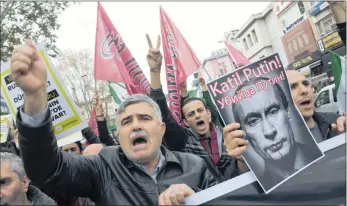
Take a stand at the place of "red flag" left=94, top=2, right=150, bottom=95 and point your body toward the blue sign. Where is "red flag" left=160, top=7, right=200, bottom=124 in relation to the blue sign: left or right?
right

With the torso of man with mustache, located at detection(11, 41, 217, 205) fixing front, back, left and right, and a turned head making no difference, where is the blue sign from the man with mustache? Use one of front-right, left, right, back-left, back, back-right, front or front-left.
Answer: back-left

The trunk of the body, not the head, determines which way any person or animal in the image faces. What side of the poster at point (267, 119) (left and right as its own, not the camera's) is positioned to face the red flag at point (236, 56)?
back

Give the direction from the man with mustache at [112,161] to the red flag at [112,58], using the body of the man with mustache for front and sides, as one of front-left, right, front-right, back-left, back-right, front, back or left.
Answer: back

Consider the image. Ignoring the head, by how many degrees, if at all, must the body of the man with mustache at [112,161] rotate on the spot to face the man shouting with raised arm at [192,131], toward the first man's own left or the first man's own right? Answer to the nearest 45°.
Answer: approximately 135° to the first man's own left

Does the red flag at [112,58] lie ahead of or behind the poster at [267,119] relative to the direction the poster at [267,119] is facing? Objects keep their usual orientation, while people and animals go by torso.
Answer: behind

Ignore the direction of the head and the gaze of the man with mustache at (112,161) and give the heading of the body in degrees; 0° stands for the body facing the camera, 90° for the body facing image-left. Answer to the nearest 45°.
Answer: approximately 0°

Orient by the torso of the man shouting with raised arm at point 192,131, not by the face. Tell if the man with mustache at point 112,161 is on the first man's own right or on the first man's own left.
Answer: on the first man's own right

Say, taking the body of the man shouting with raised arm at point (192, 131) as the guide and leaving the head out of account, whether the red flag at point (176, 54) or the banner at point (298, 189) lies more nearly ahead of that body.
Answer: the banner

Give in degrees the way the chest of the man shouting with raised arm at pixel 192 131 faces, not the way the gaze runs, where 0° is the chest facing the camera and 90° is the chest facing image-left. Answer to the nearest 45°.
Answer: approximately 315°

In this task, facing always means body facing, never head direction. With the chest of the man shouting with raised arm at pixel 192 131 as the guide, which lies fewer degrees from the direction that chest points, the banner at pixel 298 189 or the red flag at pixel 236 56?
the banner

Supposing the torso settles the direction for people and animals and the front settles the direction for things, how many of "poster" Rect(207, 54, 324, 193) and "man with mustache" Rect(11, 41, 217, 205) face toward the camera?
2

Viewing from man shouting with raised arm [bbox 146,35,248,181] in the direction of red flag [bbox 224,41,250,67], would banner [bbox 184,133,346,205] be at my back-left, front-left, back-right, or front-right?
back-right
